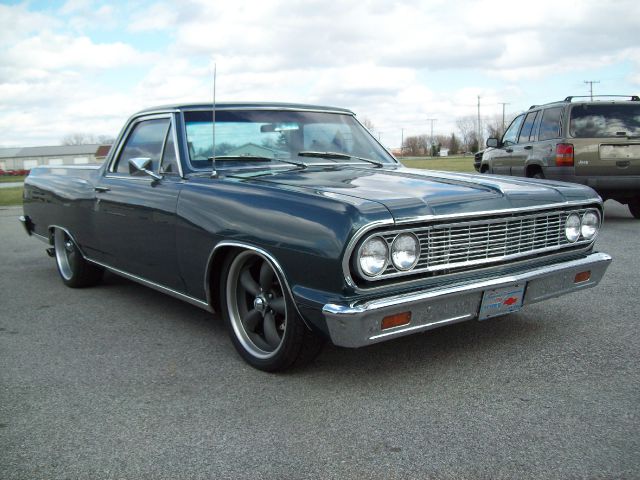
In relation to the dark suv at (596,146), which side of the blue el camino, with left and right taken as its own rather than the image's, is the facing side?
left

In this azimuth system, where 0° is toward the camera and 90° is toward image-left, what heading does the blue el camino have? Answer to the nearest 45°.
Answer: approximately 315°

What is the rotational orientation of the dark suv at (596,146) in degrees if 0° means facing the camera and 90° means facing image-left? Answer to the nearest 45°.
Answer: approximately 135°

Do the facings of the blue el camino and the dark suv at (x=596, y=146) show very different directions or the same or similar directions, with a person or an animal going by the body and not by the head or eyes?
very different directions

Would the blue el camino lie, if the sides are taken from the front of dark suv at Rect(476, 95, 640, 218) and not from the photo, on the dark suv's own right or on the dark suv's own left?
on the dark suv's own left
